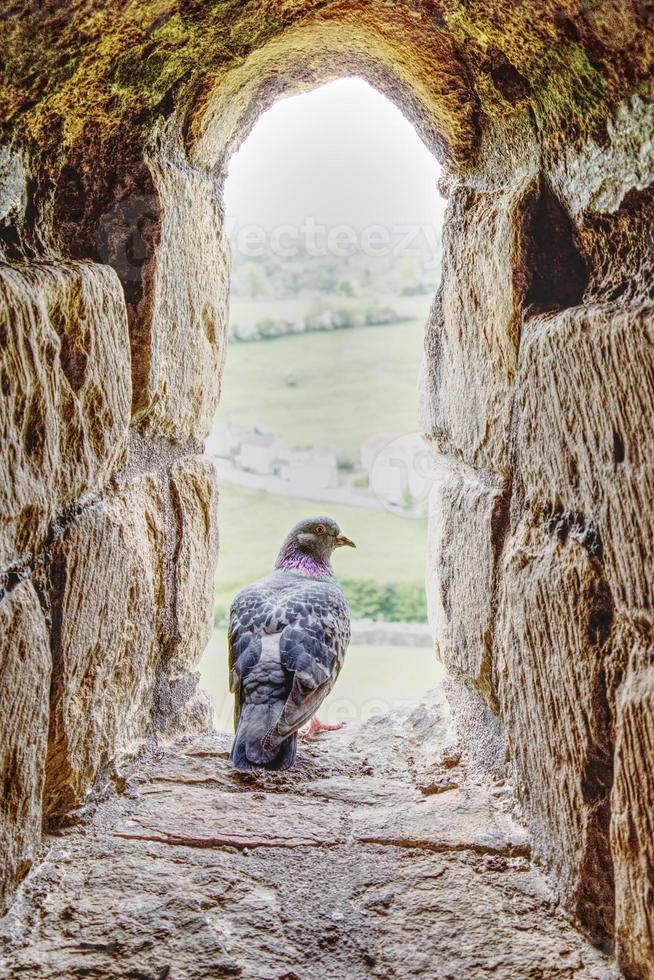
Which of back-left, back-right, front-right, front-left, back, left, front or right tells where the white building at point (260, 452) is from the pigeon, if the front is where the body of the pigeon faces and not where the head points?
front-left

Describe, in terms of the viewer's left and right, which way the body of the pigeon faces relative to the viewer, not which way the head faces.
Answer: facing away from the viewer and to the right of the viewer

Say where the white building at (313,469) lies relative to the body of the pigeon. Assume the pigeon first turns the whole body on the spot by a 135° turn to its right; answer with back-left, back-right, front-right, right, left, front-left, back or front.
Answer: back
